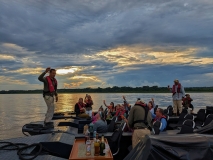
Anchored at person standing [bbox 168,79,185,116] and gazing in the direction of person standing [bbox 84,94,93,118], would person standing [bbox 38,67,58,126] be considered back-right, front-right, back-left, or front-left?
front-left

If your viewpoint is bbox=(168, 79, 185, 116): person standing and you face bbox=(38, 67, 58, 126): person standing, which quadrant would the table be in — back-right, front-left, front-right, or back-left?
front-left

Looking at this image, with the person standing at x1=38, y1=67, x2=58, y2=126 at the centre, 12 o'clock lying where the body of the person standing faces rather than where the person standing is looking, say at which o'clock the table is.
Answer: The table is roughly at 1 o'clock from the person standing.

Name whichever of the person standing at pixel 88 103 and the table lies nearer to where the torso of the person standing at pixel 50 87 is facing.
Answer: the table

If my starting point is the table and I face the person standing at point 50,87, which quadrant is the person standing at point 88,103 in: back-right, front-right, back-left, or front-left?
front-right

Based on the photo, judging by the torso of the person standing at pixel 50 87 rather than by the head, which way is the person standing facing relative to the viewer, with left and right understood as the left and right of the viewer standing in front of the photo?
facing the viewer and to the right of the viewer

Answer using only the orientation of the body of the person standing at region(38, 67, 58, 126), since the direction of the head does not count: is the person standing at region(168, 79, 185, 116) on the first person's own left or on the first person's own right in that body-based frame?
on the first person's own left

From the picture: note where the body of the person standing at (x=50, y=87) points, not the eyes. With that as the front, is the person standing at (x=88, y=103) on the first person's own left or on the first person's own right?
on the first person's own left

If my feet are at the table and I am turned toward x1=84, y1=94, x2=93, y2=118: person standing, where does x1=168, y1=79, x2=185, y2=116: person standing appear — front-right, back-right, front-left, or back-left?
front-right
